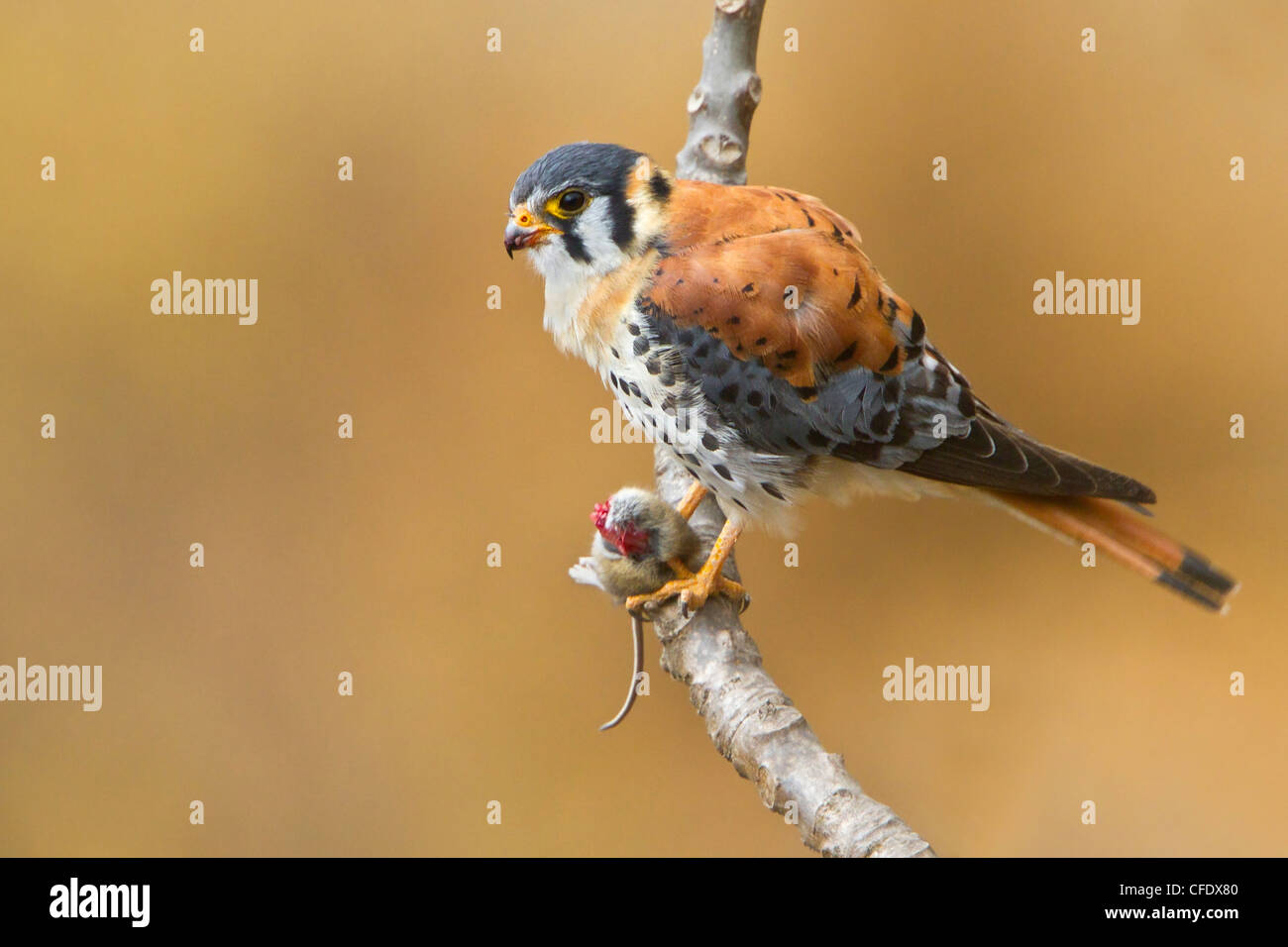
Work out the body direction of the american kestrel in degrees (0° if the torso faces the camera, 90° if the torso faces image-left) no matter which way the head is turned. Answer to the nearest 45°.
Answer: approximately 90°
